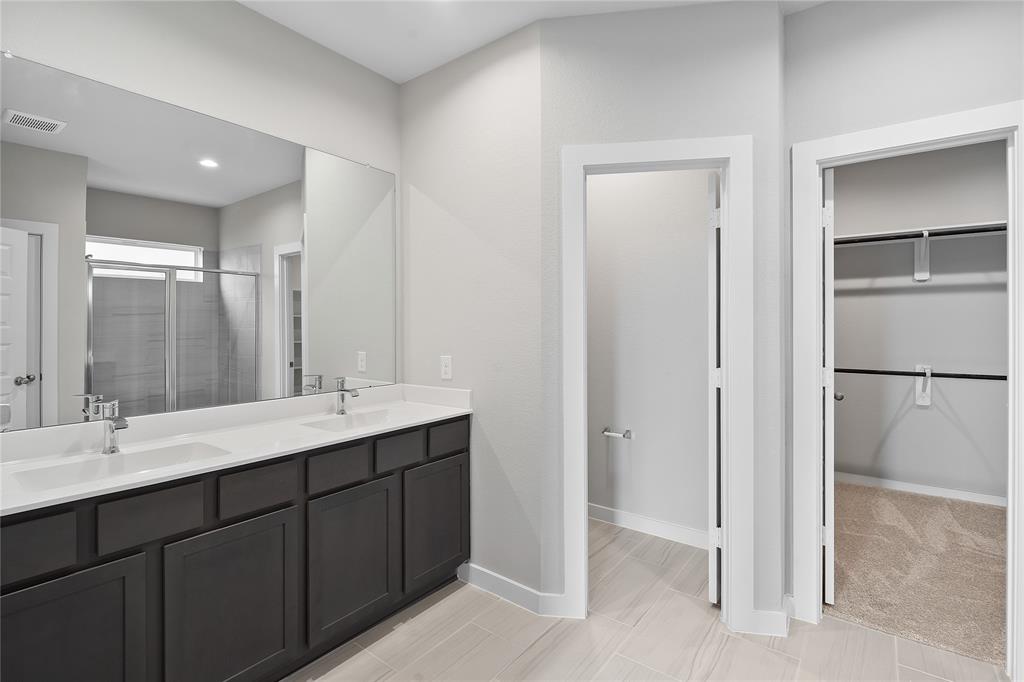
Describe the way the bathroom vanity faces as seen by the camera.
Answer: facing the viewer and to the right of the viewer
